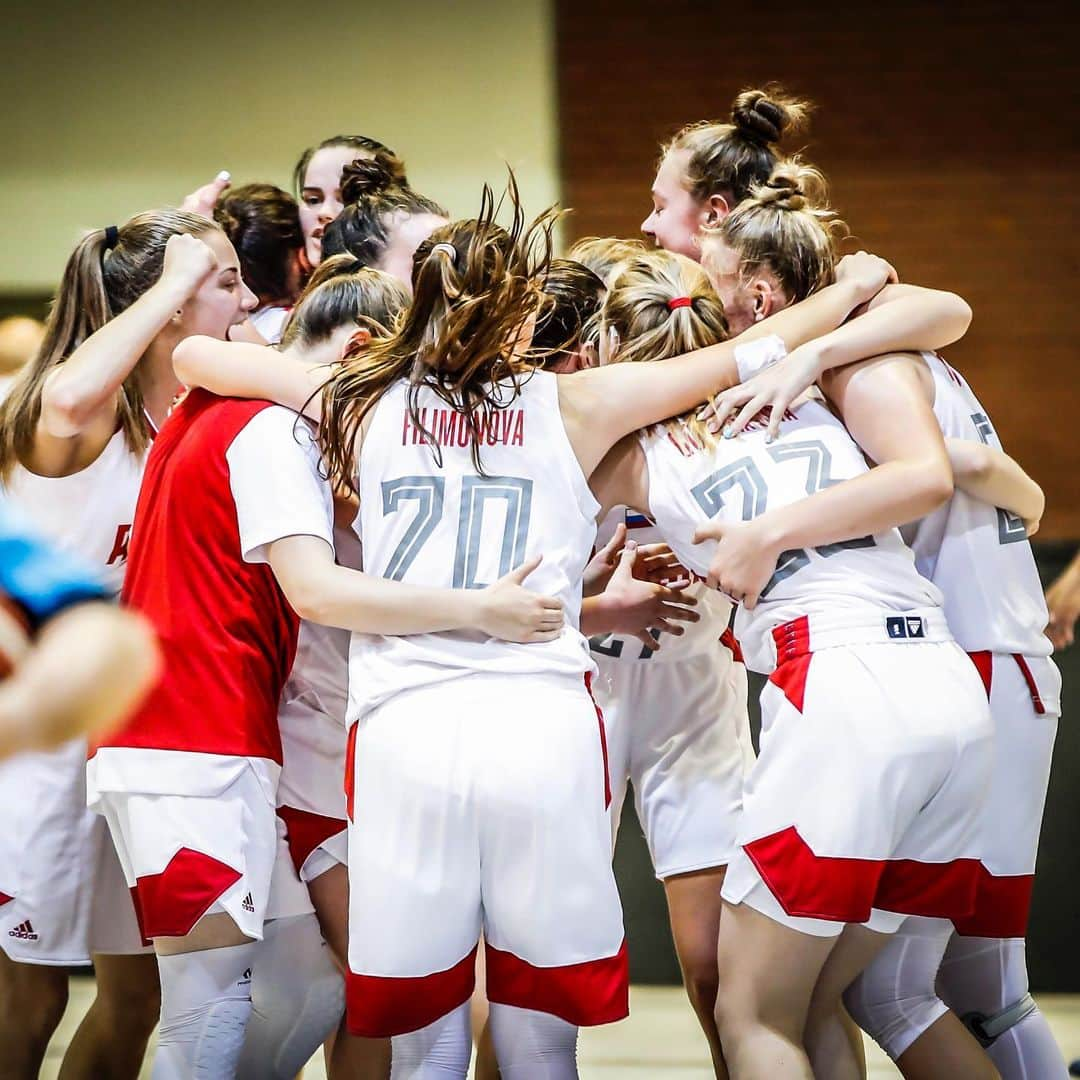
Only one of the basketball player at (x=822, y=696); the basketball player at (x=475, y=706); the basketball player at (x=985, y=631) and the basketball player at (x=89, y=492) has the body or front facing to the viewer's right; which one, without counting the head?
the basketball player at (x=89, y=492)

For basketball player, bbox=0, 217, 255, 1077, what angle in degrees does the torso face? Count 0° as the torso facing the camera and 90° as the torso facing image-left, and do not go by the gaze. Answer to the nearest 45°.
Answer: approximately 270°

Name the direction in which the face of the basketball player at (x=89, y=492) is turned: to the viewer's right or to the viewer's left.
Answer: to the viewer's right

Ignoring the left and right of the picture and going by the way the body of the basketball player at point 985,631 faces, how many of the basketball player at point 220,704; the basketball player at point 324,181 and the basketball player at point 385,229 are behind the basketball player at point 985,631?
0

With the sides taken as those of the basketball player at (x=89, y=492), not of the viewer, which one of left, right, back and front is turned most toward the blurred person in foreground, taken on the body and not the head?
right

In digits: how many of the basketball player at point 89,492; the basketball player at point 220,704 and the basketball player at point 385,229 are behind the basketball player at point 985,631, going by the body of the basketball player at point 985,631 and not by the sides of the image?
0

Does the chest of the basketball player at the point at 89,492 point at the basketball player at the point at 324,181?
no

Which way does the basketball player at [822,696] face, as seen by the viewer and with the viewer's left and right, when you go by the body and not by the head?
facing away from the viewer and to the left of the viewer

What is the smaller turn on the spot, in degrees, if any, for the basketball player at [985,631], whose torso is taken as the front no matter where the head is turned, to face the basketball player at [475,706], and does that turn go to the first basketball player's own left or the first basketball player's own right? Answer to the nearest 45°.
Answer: approximately 45° to the first basketball player's own left

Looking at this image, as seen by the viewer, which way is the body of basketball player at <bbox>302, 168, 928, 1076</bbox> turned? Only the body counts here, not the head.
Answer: away from the camera

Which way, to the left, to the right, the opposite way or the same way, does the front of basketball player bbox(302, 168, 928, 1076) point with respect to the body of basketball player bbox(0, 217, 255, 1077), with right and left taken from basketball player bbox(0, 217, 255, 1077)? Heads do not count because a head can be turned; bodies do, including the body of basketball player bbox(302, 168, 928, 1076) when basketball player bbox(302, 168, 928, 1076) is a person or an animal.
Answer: to the left

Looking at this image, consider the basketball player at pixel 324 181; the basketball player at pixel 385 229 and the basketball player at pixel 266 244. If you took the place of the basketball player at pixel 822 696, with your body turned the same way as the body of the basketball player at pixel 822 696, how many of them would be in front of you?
3
